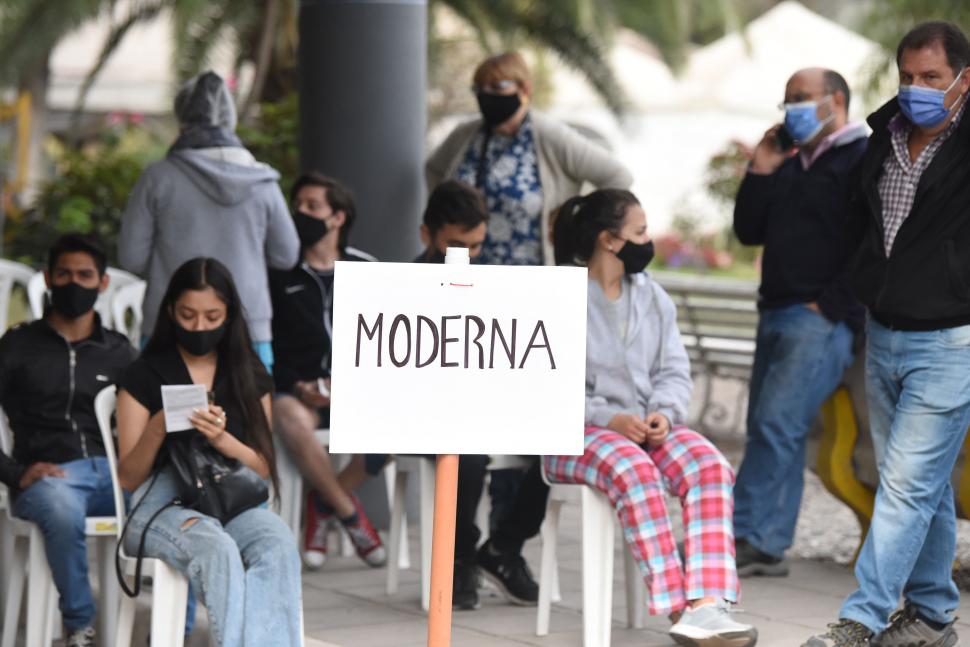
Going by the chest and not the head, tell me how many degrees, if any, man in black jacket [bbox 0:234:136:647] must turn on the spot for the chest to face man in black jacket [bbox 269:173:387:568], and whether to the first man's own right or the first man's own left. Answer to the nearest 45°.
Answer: approximately 135° to the first man's own left

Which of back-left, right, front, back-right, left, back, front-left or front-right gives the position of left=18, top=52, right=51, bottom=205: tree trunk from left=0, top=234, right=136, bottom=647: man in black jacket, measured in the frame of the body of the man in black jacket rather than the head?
back

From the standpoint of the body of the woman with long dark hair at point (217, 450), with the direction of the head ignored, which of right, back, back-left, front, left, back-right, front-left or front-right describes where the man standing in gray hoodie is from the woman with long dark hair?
back-left

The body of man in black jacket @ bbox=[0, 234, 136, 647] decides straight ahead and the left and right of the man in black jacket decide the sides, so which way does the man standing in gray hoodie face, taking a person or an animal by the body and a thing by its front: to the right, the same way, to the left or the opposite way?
the opposite way

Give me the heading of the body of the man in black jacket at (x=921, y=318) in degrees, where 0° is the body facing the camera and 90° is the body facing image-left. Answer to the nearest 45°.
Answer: approximately 45°

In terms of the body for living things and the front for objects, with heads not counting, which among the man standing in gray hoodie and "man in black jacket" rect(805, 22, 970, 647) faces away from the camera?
the man standing in gray hoodie

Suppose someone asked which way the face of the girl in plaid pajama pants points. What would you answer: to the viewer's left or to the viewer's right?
to the viewer's right

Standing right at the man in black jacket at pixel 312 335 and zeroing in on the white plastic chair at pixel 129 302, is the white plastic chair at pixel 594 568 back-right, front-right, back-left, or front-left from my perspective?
back-left

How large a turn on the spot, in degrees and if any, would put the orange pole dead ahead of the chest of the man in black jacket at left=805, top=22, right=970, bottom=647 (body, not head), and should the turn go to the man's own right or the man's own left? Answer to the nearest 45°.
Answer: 0° — they already face it

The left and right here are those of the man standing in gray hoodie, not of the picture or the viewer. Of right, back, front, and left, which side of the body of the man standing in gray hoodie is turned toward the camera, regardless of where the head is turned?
back
